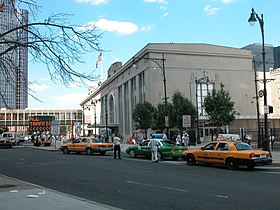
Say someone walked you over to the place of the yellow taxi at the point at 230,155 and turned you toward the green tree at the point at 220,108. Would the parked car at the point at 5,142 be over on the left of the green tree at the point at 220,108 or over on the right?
left

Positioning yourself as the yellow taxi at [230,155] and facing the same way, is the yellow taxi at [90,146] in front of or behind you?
in front

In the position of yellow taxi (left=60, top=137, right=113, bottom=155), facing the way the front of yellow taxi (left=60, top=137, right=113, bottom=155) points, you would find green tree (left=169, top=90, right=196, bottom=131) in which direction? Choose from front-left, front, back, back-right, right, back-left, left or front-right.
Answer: right

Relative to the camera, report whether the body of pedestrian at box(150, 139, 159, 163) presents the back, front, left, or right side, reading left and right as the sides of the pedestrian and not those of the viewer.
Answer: back

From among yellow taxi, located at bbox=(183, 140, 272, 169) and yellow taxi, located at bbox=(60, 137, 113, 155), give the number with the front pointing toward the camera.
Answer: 0

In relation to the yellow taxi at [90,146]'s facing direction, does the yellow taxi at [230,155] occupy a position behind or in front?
behind

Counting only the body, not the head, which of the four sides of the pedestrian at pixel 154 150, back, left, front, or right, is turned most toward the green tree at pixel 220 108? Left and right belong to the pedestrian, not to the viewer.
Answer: front

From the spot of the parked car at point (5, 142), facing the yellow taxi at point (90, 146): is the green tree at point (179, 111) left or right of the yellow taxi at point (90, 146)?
left
